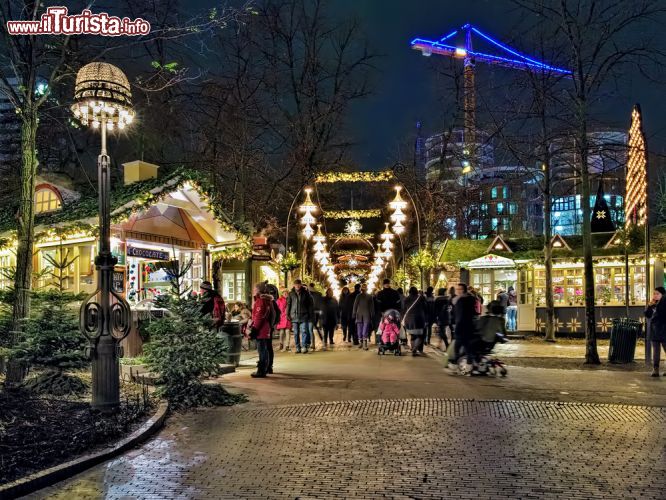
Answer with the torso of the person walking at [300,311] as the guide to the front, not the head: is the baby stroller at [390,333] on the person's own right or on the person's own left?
on the person's own left

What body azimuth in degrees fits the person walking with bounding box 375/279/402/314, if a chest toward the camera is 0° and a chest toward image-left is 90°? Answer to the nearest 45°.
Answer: approximately 0°

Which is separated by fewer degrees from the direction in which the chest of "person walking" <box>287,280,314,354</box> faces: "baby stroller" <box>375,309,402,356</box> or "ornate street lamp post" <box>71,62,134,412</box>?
the ornate street lamp post

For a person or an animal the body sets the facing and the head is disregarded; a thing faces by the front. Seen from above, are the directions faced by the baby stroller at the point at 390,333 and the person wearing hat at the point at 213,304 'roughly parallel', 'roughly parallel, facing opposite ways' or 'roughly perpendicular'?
roughly perpendicular

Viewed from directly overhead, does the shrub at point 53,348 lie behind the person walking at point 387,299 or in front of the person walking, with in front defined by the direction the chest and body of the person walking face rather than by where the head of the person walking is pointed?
in front

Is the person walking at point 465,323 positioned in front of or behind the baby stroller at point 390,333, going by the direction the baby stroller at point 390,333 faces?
in front

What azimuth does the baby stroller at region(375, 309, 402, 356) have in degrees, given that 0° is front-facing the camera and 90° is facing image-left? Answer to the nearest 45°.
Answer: approximately 0°

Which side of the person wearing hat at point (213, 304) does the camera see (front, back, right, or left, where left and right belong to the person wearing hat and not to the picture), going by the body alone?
left
